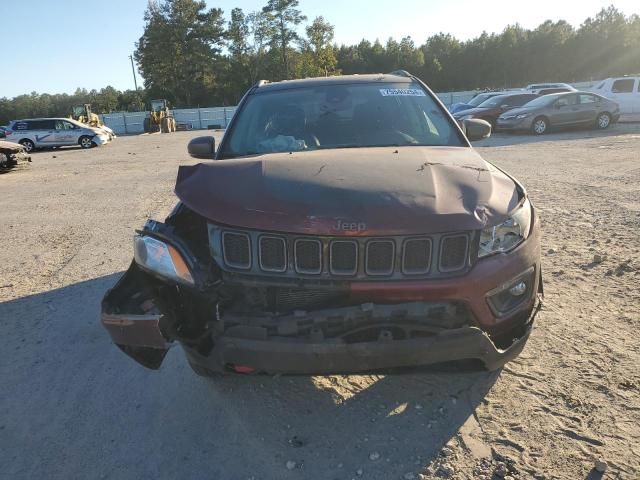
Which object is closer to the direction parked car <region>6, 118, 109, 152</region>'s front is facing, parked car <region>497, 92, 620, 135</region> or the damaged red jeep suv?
the parked car

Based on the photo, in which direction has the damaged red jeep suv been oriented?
toward the camera

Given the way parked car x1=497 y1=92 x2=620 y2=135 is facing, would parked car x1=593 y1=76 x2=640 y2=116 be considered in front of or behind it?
behind

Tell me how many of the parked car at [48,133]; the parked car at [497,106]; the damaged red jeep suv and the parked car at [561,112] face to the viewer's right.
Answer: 1

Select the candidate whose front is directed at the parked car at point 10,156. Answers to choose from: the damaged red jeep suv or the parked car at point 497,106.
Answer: the parked car at point 497,106

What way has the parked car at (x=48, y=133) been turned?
to the viewer's right

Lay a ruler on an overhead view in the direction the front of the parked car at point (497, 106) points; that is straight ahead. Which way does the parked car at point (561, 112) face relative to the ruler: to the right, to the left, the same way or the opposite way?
the same way

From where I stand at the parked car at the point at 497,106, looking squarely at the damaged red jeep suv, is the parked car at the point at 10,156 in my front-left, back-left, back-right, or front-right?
front-right

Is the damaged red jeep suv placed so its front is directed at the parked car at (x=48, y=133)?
no

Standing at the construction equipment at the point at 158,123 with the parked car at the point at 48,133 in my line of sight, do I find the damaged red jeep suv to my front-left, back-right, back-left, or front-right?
front-left

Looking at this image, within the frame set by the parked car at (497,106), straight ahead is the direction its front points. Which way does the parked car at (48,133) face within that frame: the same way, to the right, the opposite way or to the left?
the opposite way

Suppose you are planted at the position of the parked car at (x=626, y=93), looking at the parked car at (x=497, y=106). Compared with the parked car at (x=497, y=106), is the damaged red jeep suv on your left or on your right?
left

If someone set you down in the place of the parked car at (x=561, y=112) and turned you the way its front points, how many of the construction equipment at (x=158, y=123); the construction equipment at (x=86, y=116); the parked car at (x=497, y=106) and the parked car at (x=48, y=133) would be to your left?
0

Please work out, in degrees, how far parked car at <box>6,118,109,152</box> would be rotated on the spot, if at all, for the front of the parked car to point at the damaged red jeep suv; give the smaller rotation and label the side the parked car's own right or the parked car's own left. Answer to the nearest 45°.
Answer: approximately 90° to the parked car's own right

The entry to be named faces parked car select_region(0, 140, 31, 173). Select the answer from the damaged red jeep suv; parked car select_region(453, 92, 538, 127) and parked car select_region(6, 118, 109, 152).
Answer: parked car select_region(453, 92, 538, 127)

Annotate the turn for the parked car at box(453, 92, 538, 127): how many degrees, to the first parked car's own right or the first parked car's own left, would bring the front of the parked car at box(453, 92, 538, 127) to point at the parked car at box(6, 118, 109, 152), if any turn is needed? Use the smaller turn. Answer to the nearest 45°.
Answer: approximately 45° to the first parked car's own right

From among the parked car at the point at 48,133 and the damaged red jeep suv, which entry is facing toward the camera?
the damaged red jeep suv

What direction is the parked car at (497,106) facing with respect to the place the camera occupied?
facing the viewer and to the left of the viewer

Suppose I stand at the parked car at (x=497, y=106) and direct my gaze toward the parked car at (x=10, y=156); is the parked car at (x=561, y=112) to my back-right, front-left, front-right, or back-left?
back-left
